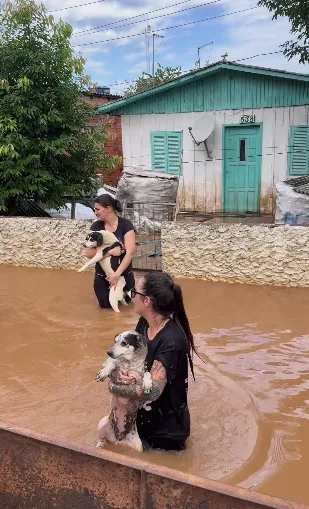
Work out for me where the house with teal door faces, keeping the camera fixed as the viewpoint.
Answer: facing the viewer

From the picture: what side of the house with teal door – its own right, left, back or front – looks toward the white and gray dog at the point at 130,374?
front

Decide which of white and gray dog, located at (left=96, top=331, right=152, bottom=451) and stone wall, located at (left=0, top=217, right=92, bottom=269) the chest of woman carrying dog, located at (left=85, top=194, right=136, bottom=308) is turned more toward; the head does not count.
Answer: the white and gray dog

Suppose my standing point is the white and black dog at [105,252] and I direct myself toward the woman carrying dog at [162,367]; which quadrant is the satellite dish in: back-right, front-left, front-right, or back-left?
back-left

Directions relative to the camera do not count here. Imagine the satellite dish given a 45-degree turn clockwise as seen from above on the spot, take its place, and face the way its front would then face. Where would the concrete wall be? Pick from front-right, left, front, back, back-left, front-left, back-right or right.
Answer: left

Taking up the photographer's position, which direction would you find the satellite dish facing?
facing the viewer and to the left of the viewer

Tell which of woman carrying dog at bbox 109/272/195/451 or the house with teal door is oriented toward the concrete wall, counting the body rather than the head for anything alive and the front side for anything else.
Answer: the house with teal door

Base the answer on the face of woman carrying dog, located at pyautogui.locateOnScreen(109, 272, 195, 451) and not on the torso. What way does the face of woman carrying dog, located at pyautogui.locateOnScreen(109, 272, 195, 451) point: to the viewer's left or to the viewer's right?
to the viewer's left

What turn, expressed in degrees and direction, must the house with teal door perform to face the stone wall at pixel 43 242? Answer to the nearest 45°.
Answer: approximately 45° to its right

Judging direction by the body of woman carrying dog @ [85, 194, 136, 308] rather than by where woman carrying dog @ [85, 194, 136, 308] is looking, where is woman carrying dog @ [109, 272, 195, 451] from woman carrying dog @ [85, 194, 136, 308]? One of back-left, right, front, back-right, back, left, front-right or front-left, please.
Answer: front-left

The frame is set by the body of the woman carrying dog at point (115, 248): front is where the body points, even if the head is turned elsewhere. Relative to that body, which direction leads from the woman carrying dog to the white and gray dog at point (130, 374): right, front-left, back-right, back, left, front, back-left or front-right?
front-left

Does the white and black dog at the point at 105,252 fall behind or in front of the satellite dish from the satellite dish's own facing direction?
in front
